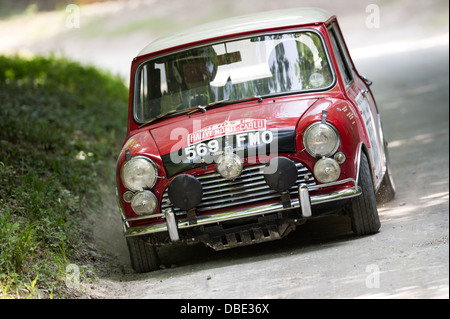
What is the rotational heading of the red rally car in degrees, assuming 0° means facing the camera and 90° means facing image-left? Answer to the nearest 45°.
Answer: approximately 0°
